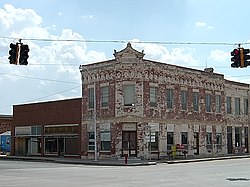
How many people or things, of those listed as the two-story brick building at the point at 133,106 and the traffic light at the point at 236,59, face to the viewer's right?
0

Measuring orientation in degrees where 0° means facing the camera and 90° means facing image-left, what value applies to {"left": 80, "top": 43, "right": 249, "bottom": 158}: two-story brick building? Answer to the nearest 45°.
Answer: approximately 0°

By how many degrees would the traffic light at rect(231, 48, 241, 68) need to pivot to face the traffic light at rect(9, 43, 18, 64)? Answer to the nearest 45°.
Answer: approximately 45° to its right

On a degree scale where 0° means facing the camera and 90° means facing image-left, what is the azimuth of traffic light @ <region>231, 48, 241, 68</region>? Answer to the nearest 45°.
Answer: approximately 45°

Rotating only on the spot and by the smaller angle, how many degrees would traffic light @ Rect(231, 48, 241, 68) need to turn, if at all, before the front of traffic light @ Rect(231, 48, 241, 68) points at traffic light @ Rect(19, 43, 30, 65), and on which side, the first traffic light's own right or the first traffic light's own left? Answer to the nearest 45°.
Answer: approximately 45° to the first traffic light's own right
